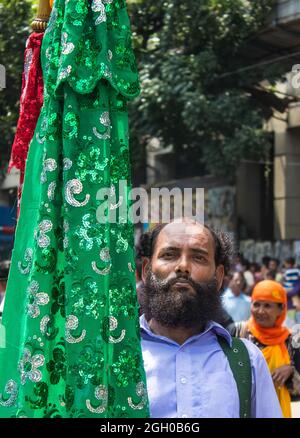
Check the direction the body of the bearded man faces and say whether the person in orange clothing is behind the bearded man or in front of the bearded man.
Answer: behind

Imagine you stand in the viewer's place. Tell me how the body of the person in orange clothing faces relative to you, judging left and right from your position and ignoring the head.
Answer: facing the viewer and to the left of the viewer

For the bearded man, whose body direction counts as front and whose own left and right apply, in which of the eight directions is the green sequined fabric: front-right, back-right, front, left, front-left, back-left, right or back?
front-right

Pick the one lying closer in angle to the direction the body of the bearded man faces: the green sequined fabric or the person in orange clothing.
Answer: the green sequined fabric

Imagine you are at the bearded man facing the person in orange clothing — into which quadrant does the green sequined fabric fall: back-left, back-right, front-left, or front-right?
back-left

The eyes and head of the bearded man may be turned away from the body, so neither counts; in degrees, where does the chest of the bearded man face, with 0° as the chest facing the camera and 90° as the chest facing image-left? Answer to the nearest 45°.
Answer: approximately 0°

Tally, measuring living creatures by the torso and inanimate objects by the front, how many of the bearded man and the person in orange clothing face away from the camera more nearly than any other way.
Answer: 0
